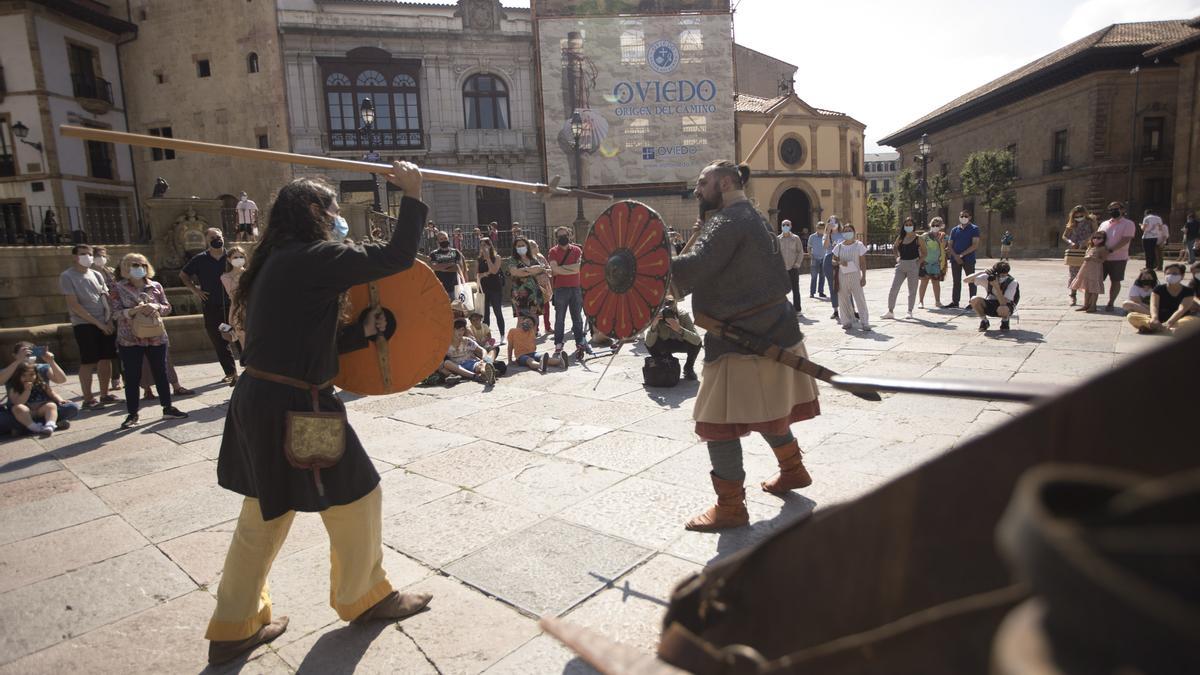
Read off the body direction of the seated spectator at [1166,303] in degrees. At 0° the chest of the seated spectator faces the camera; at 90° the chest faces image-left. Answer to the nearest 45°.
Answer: approximately 45°

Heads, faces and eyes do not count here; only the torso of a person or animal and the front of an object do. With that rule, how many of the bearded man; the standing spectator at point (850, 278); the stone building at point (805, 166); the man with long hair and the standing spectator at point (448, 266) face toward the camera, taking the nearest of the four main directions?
3

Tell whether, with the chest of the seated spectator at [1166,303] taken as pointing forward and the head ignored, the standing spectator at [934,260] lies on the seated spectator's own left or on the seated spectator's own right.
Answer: on the seated spectator's own right

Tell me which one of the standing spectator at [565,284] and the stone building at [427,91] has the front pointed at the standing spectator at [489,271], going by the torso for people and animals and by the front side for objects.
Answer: the stone building

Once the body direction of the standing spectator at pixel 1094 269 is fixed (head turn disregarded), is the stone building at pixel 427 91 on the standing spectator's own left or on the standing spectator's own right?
on the standing spectator's own right

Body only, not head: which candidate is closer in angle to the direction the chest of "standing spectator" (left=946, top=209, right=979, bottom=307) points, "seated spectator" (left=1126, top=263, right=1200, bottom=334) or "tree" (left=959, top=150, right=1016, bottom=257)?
the seated spectator

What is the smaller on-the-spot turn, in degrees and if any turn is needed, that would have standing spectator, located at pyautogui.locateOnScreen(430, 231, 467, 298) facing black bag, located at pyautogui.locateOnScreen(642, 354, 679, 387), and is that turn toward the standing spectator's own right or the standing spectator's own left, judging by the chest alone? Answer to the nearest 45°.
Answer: approximately 45° to the standing spectator's own left
